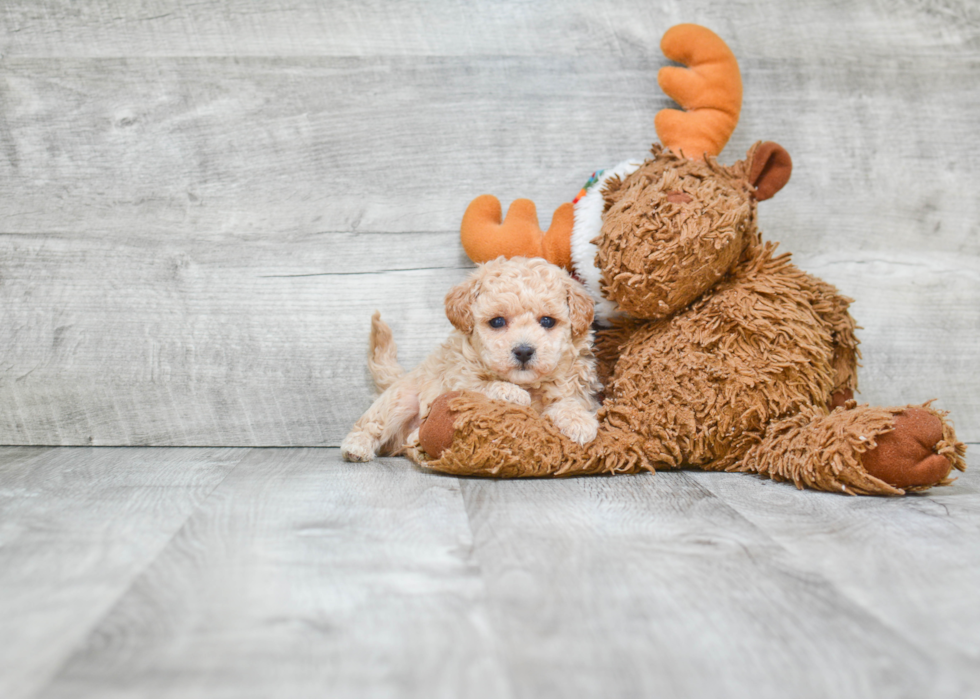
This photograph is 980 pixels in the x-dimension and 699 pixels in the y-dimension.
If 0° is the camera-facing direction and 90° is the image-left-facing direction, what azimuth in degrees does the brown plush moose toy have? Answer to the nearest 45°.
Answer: approximately 0°

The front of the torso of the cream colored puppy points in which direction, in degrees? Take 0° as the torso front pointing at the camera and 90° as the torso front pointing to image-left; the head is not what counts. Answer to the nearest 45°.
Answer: approximately 315°
